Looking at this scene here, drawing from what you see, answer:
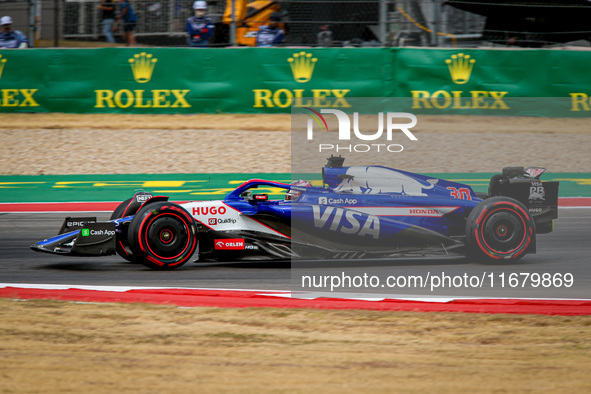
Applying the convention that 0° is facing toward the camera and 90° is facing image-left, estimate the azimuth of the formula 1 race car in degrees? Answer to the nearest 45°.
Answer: approximately 90°

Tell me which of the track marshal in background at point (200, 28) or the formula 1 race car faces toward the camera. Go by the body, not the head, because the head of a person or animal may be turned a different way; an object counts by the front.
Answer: the track marshal in background

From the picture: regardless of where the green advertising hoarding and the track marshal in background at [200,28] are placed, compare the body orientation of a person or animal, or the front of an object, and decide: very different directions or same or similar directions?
same or similar directions

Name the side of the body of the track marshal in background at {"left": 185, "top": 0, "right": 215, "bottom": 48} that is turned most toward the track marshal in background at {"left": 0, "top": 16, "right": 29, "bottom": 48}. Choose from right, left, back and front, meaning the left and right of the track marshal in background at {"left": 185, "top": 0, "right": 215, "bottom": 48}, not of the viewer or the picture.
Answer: right

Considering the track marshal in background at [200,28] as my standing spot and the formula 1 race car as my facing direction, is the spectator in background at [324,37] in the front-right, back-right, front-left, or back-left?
front-left

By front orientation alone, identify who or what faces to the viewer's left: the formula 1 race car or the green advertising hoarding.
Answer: the formula 1 race car

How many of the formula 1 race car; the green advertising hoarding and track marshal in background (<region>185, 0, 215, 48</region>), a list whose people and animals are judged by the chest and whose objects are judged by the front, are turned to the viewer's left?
1

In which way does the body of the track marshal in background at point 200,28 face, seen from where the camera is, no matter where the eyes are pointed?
toward the camera

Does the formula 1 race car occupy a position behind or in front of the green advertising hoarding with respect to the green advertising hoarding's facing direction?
in front

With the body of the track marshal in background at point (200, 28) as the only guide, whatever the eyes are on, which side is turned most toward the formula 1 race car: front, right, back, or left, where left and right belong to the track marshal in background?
front

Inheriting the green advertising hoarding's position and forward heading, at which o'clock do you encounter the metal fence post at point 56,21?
The metal fence post is roughly at 3 o'clock from the green advertising hoarding.

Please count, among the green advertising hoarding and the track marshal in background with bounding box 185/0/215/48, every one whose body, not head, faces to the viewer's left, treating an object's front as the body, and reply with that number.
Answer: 0

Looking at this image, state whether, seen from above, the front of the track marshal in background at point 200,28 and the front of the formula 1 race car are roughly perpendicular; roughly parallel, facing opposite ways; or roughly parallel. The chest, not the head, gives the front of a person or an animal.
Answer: roughly perpendicular

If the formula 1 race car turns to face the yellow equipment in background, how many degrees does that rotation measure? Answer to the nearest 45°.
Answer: approximately 90° to its right
